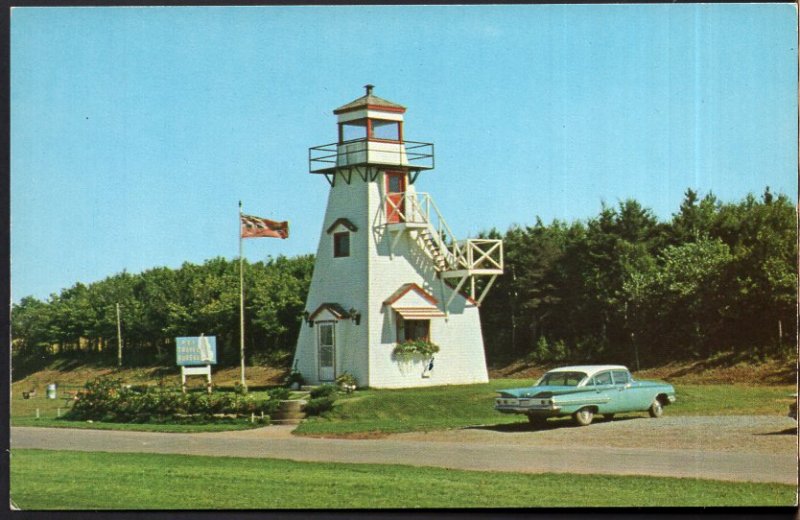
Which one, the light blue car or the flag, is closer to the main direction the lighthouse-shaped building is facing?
the flag

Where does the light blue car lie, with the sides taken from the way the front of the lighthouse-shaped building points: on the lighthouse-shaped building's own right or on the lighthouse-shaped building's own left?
on the lighthouse-shaped building's own left

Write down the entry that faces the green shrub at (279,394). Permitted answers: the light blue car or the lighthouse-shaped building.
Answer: the lighthouse-shaped building

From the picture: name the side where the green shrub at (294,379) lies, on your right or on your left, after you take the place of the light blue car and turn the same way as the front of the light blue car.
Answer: on your left

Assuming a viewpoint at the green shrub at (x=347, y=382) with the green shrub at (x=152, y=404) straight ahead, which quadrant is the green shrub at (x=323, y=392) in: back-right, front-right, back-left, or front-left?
front-left

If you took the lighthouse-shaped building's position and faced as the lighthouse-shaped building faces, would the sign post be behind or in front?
in front

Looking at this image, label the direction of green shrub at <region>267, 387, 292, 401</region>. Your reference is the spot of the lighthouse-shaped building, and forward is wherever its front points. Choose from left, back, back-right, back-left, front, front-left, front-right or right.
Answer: front

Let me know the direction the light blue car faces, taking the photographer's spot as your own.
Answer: facing away from the viewer and to the right of the viewer

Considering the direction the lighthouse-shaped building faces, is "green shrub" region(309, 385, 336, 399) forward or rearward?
forward

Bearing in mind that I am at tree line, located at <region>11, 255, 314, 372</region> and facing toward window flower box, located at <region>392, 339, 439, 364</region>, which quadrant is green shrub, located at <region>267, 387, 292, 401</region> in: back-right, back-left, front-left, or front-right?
front-right

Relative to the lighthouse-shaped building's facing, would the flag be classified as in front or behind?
in front

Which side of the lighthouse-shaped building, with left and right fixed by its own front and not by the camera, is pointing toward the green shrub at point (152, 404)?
front

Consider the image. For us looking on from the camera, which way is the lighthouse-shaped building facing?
facing the viewer and to the left of the viewer

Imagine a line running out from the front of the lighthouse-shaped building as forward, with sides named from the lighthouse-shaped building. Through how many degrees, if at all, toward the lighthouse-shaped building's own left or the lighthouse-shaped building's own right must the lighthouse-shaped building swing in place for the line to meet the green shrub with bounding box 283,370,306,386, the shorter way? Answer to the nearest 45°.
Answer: approximately 45° to the lighthouse-shaped building's own right

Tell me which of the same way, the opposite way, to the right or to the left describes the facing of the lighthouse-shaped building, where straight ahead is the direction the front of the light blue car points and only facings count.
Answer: the opposite way
